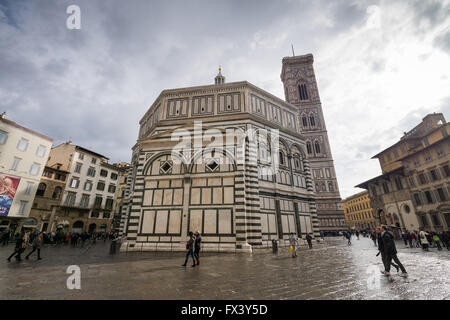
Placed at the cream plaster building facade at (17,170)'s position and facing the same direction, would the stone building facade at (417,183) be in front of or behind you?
in front

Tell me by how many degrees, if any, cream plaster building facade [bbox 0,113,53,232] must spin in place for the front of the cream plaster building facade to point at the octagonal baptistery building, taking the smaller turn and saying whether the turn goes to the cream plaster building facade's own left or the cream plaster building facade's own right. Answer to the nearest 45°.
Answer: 0° — it already faces it

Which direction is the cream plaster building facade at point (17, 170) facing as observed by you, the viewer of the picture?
facing the viewer and to the right of the viewer

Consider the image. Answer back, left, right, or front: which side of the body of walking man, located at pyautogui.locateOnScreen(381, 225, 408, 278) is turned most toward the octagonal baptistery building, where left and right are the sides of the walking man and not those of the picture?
front

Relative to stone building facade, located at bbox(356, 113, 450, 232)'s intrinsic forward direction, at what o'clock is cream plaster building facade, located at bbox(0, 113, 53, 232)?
cream plaster building facade, located at bbox(0, 113, 53, 232) is roughly at 12 o'clock from stone building facade, located at bbox(356, 113, 450, 232).

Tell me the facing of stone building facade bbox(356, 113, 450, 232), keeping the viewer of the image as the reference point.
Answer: facing the viewer and to the left of the viewer

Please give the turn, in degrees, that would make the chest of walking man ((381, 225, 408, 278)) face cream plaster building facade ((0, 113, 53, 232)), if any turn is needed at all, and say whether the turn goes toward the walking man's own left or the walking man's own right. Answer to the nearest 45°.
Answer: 0° — they already face it

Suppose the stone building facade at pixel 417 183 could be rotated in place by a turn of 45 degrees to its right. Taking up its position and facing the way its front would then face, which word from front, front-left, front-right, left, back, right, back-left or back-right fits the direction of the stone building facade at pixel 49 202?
front-left

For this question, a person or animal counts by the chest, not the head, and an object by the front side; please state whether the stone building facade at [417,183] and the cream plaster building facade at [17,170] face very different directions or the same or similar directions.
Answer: very different directions
